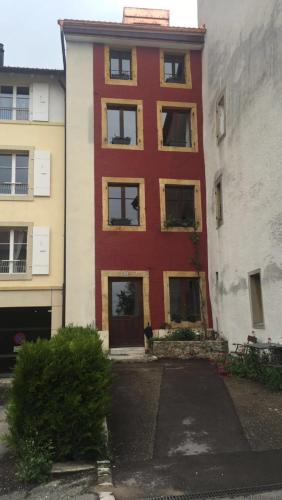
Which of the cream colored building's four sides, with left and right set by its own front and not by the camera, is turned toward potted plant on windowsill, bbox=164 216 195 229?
left

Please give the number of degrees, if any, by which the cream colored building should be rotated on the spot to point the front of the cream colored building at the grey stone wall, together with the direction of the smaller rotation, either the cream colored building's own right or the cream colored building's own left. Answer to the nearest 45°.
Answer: approximately 45° to the cream colored building's own left

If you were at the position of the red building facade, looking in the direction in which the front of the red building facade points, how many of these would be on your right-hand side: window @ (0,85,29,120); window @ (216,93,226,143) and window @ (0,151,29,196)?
2

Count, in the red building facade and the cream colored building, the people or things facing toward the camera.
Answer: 2

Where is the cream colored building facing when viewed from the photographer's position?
facing the viewer

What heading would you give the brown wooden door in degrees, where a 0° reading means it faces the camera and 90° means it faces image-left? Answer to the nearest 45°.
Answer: approximately 0°

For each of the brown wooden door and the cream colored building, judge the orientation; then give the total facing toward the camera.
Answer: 2

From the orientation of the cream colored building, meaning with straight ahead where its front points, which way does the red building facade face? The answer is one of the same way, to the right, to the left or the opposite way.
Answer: the same way

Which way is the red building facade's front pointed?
toward the camera

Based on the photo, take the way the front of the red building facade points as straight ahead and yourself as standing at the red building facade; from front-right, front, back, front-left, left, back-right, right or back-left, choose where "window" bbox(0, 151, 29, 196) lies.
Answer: right

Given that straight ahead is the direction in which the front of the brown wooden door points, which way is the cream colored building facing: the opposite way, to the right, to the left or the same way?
the same way

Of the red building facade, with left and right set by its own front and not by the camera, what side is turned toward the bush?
front
